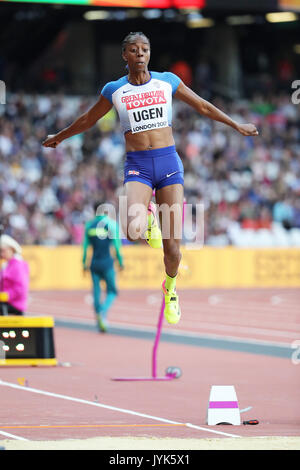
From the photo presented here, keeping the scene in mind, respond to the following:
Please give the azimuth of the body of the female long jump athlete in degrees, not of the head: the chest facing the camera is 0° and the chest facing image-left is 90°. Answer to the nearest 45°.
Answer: approximately 0°

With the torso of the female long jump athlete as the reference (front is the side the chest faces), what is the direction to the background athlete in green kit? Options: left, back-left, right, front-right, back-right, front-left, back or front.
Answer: back
